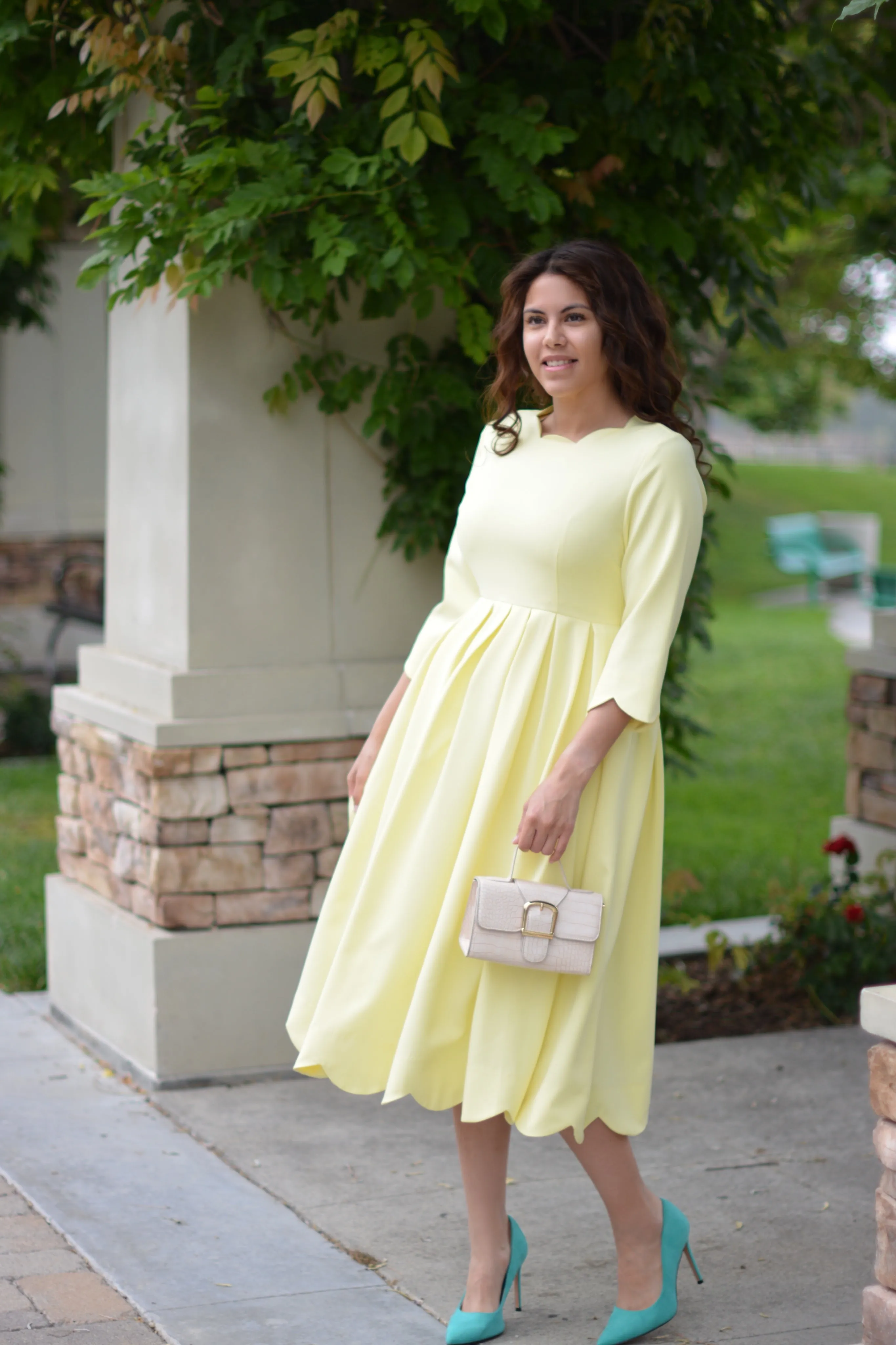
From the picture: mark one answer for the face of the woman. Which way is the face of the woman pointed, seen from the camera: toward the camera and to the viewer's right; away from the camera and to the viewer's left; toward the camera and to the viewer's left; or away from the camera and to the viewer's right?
toward the camera and to the viewer's left

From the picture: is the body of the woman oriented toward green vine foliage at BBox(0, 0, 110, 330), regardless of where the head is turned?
no

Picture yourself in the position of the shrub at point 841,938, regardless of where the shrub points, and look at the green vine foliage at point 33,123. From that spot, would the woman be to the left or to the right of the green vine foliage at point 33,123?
left

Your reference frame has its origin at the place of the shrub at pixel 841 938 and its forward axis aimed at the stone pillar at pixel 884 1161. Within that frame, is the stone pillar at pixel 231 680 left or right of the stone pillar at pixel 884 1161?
right

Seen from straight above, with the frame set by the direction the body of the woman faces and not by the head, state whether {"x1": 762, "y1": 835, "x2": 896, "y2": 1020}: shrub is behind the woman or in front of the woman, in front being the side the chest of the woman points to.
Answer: behind

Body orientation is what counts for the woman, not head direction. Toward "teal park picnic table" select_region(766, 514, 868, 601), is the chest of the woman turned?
no

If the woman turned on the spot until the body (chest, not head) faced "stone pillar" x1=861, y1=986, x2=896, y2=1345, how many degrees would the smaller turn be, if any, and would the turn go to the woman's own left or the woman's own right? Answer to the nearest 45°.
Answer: approximately 90° to the woman's own left

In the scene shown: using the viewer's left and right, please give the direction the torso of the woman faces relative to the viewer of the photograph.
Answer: facing the viewer and to the left of the viewer

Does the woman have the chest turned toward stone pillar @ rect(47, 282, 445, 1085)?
no
